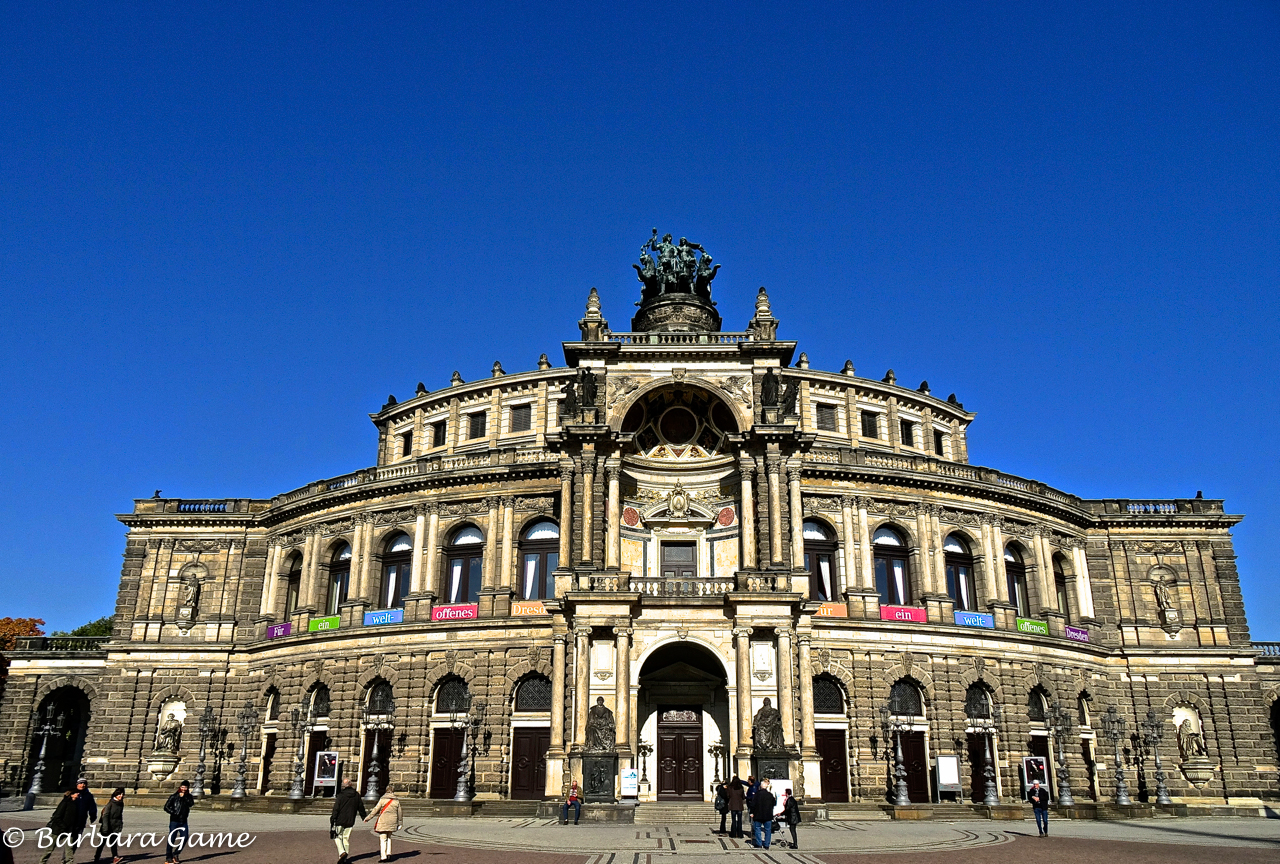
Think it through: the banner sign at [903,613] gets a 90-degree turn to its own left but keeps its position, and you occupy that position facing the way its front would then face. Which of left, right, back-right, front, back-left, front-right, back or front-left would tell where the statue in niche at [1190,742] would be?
front-left

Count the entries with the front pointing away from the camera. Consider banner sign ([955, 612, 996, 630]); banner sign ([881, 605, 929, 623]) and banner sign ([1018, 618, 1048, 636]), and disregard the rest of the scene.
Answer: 0

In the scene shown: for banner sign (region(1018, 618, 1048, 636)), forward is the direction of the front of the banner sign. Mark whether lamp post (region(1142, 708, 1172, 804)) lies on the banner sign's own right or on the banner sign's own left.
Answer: on the banner sign's own left

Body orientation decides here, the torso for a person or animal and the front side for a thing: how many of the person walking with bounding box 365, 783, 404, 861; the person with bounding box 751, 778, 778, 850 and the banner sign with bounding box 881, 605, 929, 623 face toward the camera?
1

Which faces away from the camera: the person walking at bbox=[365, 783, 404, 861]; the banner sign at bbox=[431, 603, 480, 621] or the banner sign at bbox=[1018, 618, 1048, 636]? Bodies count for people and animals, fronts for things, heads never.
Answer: the person walking

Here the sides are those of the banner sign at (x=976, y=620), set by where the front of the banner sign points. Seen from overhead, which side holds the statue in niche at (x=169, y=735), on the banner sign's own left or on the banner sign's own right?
on the banner sign's own right

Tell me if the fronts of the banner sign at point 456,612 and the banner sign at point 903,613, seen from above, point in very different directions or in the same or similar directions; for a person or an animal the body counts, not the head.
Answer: same or similar directions

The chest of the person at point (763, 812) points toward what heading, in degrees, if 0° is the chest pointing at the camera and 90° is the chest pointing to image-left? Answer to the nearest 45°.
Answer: approximately 180°

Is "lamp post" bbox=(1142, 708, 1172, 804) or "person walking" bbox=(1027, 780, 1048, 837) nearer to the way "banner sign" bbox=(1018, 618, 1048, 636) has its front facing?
the person walking

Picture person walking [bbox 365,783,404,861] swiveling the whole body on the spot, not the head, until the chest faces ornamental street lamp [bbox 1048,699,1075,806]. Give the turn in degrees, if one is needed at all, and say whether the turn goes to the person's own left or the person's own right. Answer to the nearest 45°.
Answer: approximately 45° to the person's own right

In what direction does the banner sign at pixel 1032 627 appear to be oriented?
toward the camera

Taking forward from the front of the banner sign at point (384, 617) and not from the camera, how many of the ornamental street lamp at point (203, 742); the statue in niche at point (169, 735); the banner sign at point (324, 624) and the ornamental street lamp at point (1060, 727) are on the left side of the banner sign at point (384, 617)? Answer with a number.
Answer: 1

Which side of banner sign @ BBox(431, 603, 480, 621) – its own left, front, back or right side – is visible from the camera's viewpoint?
front

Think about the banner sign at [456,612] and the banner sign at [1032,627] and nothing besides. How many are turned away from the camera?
0

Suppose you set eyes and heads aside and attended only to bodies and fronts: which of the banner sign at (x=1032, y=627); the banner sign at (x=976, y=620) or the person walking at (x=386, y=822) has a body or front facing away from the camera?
the person walking

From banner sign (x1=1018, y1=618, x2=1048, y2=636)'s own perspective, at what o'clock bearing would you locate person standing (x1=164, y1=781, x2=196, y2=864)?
The person standing is roughly at 1 o'clock from the banner sign.

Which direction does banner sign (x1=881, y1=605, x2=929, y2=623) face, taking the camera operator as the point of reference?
facing the viewer

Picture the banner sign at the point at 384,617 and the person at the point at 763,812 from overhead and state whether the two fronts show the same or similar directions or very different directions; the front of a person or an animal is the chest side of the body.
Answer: very different directions

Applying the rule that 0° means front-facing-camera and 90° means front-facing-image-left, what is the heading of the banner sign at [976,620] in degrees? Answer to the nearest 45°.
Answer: approximately 0°
